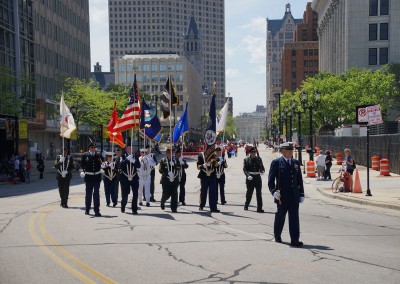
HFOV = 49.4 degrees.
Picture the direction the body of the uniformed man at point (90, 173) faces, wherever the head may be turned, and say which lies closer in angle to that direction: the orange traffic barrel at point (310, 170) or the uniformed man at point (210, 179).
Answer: the uniformed man

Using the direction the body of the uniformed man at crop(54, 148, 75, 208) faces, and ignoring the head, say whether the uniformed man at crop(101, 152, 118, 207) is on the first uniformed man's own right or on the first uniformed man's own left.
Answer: on the first uniformed man's own left

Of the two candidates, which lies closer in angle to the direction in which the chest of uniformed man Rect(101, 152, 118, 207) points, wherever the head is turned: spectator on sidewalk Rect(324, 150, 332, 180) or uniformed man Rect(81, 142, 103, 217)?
the uniformed man

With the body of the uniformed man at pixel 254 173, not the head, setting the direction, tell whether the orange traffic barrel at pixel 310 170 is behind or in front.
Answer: behind

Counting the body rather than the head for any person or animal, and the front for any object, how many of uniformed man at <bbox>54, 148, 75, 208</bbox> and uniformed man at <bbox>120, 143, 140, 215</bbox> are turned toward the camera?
2

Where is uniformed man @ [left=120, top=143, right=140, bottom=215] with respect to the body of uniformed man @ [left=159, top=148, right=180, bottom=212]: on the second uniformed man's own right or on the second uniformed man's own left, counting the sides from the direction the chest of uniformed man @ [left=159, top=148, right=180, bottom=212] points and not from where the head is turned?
on the second uniformed man's own right

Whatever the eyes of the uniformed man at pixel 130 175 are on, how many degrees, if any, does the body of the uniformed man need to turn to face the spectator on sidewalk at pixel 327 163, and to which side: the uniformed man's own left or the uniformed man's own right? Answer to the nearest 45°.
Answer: approximately 135° to the uniformed man's own left
